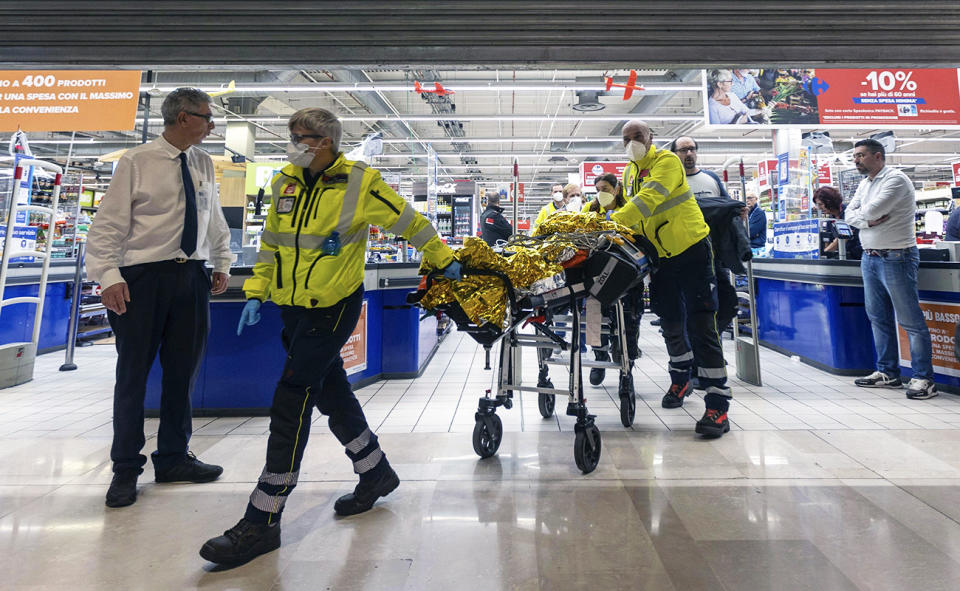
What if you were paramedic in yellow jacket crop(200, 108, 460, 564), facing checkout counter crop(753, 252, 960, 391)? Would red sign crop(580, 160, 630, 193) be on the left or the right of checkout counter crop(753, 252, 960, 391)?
left

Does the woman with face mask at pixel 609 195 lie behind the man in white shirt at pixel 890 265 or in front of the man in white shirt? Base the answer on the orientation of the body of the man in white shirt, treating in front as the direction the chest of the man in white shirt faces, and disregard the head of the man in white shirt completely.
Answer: in front

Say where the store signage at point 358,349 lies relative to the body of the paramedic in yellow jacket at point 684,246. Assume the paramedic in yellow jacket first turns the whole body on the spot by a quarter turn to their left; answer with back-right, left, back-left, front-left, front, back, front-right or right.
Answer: back-right

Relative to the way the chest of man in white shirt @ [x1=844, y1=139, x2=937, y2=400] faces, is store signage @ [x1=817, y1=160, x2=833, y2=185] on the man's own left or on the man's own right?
on the man's own right

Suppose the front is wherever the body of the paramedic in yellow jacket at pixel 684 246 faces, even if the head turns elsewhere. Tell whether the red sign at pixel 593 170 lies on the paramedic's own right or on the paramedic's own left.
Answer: on the paramedic's own right

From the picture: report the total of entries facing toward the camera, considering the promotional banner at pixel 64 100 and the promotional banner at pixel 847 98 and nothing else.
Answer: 2

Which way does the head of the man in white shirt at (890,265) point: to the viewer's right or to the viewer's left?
to the viewer's left

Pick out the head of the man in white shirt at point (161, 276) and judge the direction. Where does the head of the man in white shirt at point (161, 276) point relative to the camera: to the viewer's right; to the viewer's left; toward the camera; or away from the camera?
to the viewer's right

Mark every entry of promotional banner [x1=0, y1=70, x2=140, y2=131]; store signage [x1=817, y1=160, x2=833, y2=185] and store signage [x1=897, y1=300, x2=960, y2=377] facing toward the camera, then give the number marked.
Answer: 3
